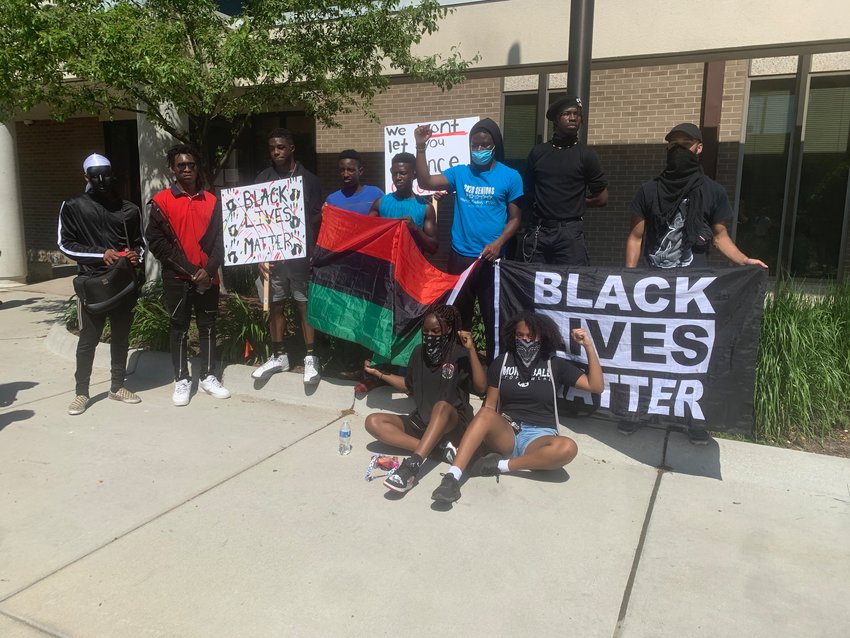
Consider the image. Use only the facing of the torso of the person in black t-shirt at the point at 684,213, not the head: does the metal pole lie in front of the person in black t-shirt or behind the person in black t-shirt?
behind

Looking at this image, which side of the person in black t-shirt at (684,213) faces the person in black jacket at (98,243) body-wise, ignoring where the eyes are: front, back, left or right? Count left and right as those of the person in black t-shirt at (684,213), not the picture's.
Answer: right

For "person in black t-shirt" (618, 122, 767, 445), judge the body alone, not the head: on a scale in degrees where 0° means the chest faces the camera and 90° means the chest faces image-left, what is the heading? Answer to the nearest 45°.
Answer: approximately 0°

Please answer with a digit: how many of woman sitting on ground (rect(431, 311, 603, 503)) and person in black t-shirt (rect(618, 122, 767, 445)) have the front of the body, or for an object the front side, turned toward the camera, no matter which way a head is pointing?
2

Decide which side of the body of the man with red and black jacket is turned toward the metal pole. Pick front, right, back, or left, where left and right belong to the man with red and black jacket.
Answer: left

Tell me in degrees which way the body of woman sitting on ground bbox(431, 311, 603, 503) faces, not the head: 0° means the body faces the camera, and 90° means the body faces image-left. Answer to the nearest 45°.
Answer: approximately 0°

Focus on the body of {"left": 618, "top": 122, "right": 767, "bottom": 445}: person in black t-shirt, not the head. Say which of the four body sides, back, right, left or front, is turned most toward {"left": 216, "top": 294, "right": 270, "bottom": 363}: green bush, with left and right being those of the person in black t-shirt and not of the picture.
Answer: right
